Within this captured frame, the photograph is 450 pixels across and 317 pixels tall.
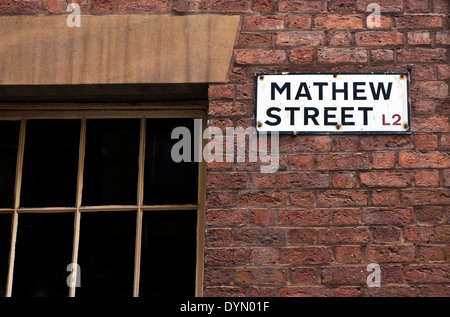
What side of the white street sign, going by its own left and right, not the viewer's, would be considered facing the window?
right

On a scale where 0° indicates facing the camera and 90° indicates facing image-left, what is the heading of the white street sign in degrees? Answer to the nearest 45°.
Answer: approximately 0°
